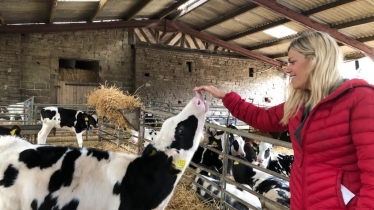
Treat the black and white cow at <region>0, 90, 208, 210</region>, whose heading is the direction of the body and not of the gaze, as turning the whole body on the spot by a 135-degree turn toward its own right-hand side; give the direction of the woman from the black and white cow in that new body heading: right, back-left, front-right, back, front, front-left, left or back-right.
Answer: left

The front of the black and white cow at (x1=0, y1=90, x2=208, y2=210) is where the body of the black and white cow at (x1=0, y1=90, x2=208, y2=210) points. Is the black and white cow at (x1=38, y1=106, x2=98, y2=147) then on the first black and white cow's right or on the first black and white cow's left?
on the first black and white cow's left

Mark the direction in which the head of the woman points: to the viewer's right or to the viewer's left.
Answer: to the viewer's left

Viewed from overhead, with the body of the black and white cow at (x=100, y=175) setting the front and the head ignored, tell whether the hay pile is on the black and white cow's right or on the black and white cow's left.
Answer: on the black and white cow's left

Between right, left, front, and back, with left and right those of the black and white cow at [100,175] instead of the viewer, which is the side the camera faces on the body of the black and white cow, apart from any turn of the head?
right

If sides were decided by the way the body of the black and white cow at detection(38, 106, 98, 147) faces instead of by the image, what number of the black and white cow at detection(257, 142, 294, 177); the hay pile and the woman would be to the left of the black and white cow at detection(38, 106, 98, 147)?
0
